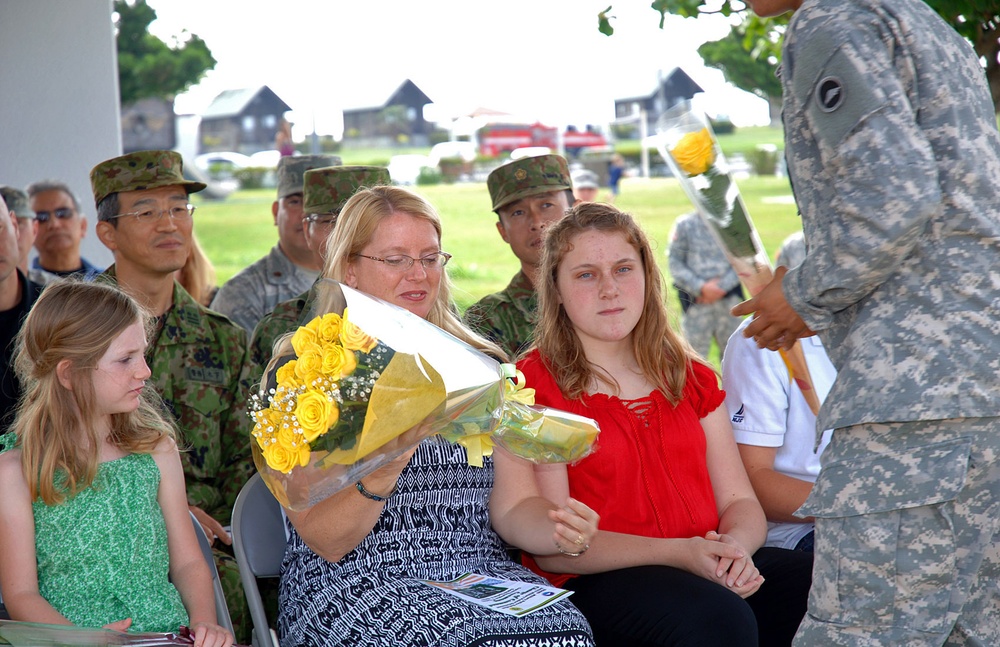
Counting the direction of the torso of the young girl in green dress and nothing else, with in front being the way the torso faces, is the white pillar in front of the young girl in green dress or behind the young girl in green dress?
behind

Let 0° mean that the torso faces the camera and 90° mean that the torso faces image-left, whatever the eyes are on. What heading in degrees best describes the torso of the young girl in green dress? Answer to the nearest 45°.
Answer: approximately 315°

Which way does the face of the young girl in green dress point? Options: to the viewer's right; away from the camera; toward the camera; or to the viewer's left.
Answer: to the viewer's right

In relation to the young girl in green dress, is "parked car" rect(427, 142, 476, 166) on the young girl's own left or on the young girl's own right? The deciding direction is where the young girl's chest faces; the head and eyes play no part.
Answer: on the young girl's own left

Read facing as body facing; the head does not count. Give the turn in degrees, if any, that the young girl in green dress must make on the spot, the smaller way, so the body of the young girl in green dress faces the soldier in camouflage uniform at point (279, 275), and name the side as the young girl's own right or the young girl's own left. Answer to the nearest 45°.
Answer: approximately 135° to the young girl's own left

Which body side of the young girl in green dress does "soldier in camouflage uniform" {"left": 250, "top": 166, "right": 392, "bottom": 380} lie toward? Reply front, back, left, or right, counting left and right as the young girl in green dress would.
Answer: left

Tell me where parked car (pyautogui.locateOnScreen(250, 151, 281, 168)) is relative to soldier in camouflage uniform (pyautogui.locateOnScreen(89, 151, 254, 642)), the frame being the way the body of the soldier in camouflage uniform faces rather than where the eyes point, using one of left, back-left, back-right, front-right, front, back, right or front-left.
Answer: back-left

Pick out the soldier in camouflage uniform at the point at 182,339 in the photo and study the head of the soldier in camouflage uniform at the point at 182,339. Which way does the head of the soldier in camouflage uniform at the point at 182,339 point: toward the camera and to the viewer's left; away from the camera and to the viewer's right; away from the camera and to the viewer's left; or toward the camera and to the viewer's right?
toward the camera and to the viewer's right

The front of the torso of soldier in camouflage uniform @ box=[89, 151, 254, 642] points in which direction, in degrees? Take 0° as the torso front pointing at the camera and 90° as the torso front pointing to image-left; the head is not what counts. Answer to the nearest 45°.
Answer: approximately 315°

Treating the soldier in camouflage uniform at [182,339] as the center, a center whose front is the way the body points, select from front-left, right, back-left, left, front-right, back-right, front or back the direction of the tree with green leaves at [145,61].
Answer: back-left

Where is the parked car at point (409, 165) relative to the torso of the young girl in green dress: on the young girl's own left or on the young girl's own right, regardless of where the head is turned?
on the young girl's own left
